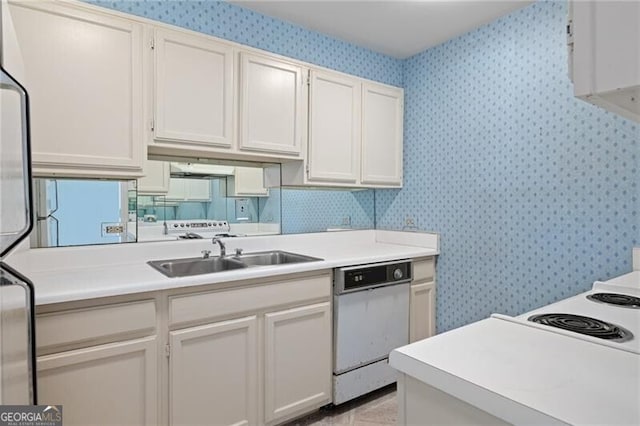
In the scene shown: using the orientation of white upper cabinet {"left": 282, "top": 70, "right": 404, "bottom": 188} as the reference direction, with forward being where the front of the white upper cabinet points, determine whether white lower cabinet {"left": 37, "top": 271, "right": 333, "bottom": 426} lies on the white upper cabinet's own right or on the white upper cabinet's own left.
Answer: on the white upper cabinet's own right

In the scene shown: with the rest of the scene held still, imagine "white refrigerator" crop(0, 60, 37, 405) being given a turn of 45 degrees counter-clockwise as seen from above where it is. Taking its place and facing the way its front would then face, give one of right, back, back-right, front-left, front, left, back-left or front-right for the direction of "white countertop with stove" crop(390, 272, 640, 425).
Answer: right

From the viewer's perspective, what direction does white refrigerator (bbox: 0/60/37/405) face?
to the viewer's right

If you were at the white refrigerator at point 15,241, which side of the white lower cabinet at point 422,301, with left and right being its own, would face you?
right

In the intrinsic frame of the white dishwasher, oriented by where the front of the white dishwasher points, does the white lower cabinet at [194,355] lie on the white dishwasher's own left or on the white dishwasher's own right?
on the white dishwasher's own right

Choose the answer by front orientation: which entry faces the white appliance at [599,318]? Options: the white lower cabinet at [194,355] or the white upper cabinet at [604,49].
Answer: the white lower cabinet

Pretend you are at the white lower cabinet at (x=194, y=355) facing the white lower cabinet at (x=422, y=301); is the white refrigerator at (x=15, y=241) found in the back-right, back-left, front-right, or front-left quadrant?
back-right

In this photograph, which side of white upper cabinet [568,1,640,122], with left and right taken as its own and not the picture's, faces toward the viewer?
left

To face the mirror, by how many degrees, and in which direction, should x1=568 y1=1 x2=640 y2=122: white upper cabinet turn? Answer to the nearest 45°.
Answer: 0° — it already faces it

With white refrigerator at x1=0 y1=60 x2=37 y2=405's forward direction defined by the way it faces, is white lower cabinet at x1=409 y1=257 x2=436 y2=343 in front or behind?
in front

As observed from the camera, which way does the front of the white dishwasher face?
facing the viewer and to the right of the viewer

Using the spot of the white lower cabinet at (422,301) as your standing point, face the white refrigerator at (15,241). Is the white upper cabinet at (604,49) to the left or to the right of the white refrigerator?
left
